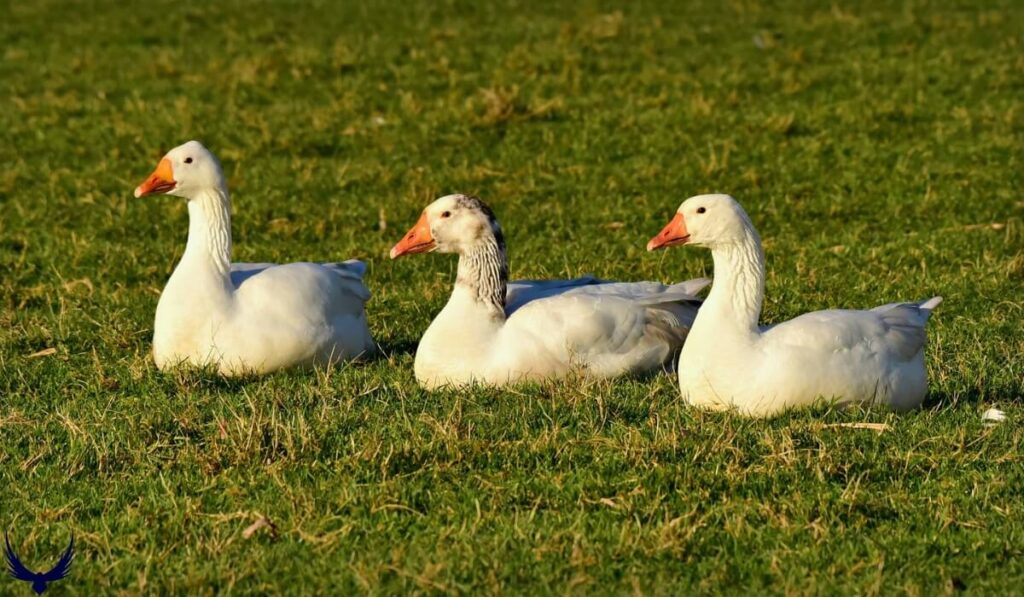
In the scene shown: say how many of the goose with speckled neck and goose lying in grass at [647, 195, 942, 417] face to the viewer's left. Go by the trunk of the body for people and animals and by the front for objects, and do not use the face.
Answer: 2

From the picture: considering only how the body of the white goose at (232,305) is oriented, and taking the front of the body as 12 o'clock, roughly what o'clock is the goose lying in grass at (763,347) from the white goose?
The goose lying in grass is roughly at 7 o'clock from the white goose.

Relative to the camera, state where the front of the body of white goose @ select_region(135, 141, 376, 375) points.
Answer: to the viewer's left

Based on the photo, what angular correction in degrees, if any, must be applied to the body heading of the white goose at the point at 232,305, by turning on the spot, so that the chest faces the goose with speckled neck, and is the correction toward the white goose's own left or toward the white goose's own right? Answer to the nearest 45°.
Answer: approximately 135° to the white goose's own left

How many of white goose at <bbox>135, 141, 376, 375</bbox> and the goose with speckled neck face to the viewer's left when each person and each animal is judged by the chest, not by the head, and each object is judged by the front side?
2

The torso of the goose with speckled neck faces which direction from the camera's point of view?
to the viewer's left

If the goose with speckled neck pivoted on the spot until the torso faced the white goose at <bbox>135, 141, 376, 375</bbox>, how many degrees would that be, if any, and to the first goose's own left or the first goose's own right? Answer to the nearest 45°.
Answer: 0° — it already faces it

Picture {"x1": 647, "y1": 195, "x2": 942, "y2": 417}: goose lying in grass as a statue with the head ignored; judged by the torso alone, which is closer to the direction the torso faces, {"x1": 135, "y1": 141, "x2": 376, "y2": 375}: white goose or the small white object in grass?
the white goose

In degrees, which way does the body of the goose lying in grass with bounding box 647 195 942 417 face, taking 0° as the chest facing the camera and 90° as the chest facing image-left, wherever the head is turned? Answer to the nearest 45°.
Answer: approximately 90°
